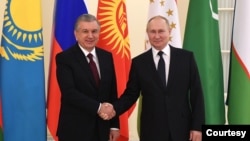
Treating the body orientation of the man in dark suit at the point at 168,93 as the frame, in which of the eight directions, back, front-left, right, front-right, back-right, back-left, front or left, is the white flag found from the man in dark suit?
back

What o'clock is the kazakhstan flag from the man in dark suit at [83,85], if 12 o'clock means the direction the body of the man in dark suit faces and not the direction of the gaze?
The kazakhstan flag is roughly at 6 o'clock from the man in dark suit.

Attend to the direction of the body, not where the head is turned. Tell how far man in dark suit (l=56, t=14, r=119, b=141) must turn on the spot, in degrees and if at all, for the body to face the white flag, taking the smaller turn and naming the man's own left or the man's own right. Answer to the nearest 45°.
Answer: approximately 90° to the man's own left

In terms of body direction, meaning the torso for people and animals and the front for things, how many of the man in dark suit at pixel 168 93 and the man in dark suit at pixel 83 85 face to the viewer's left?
0

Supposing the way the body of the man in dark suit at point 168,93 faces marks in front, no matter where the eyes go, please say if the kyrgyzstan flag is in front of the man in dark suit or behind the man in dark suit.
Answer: behind

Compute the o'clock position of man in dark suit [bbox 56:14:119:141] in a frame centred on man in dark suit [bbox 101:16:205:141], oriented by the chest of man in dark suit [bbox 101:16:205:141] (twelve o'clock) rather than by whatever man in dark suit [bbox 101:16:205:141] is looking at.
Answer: man in dark suit [bbox 56:14:119:141] is roughly at 3 o'clock from man in dark suit [bbox 101:16:205:141].

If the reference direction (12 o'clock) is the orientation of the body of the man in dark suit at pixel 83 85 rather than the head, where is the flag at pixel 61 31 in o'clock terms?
The flag is roughly at 7 o'clock from the man in dark suit.

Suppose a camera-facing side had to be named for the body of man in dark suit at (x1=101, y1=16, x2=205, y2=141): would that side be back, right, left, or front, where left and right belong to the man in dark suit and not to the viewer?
front

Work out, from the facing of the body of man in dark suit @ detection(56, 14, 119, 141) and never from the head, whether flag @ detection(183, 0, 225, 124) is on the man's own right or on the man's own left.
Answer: on the man's own left

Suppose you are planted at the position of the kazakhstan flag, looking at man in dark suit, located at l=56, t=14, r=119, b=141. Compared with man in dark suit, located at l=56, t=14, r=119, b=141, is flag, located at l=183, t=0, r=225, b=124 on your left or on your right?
left

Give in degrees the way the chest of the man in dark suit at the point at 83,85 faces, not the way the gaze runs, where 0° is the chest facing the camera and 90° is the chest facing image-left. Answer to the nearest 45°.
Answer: approximately 315°
